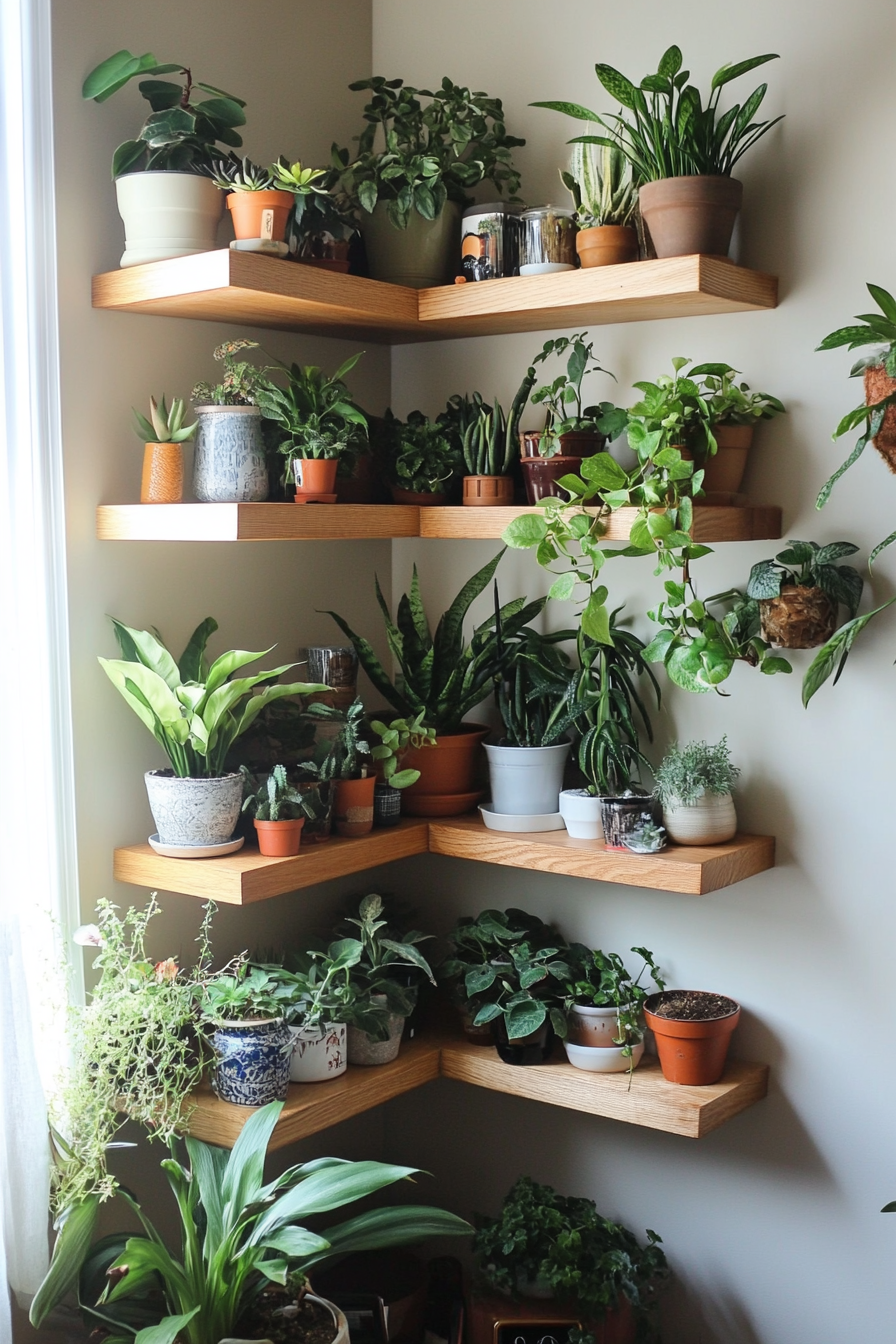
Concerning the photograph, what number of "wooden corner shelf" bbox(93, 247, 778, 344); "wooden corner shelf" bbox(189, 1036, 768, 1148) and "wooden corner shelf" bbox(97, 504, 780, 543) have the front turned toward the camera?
3

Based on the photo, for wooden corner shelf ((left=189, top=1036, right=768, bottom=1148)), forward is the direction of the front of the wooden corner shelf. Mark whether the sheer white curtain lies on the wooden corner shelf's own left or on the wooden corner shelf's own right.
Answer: on the wooden corner shelf's own right

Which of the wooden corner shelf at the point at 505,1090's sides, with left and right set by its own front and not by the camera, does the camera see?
front

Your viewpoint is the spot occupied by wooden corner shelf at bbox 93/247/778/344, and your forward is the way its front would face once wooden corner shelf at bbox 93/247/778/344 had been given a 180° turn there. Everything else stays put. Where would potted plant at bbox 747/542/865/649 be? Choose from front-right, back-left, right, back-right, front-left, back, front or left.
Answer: right

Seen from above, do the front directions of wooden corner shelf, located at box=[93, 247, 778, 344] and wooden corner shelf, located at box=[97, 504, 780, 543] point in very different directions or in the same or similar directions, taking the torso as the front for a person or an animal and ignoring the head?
same or similar directions
